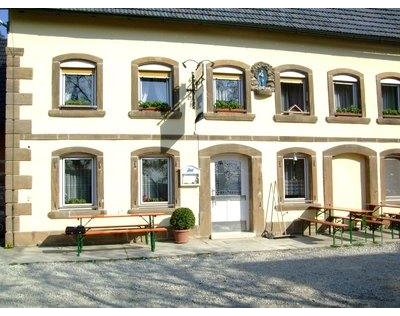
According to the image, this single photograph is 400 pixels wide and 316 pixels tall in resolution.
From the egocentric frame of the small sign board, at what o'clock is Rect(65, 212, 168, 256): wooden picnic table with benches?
The wooden picnic table with benches is roughly at 2 o'clock from the small sign board.

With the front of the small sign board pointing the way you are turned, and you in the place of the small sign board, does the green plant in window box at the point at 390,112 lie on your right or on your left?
on your left

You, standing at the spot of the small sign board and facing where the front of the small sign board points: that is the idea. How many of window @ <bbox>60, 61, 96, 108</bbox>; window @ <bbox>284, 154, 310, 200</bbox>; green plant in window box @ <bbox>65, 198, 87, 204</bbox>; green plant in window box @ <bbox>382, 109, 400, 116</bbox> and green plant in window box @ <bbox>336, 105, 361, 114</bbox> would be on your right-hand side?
2

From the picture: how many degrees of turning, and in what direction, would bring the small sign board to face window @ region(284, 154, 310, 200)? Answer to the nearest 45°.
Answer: approximately 90° to its left

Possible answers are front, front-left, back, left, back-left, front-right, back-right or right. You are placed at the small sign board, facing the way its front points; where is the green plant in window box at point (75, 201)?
right

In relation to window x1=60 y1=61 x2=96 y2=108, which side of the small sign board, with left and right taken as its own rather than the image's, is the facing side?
right

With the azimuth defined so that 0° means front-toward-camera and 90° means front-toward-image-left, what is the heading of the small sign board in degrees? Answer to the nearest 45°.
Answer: approximately 0°

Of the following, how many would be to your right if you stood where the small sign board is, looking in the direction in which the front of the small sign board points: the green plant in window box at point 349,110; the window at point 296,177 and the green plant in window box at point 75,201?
1

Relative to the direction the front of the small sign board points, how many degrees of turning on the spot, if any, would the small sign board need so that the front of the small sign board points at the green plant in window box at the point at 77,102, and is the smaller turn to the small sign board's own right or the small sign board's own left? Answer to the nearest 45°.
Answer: approximately 90° to the small sign board's own right

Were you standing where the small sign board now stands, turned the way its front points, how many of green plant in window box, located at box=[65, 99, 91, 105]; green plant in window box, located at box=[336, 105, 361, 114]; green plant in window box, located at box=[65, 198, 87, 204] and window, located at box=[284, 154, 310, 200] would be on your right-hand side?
2
